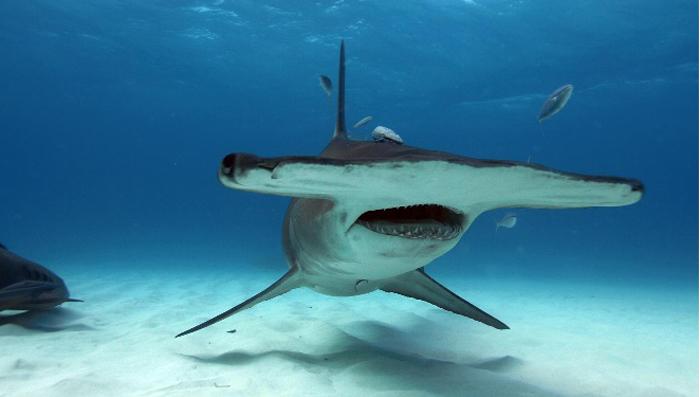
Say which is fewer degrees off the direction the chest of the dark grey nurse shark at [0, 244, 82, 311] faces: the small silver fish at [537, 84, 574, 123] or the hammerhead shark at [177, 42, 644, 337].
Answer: the small silver fish

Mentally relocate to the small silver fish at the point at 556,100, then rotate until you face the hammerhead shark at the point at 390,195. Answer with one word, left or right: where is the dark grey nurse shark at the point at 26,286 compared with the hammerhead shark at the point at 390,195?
right
